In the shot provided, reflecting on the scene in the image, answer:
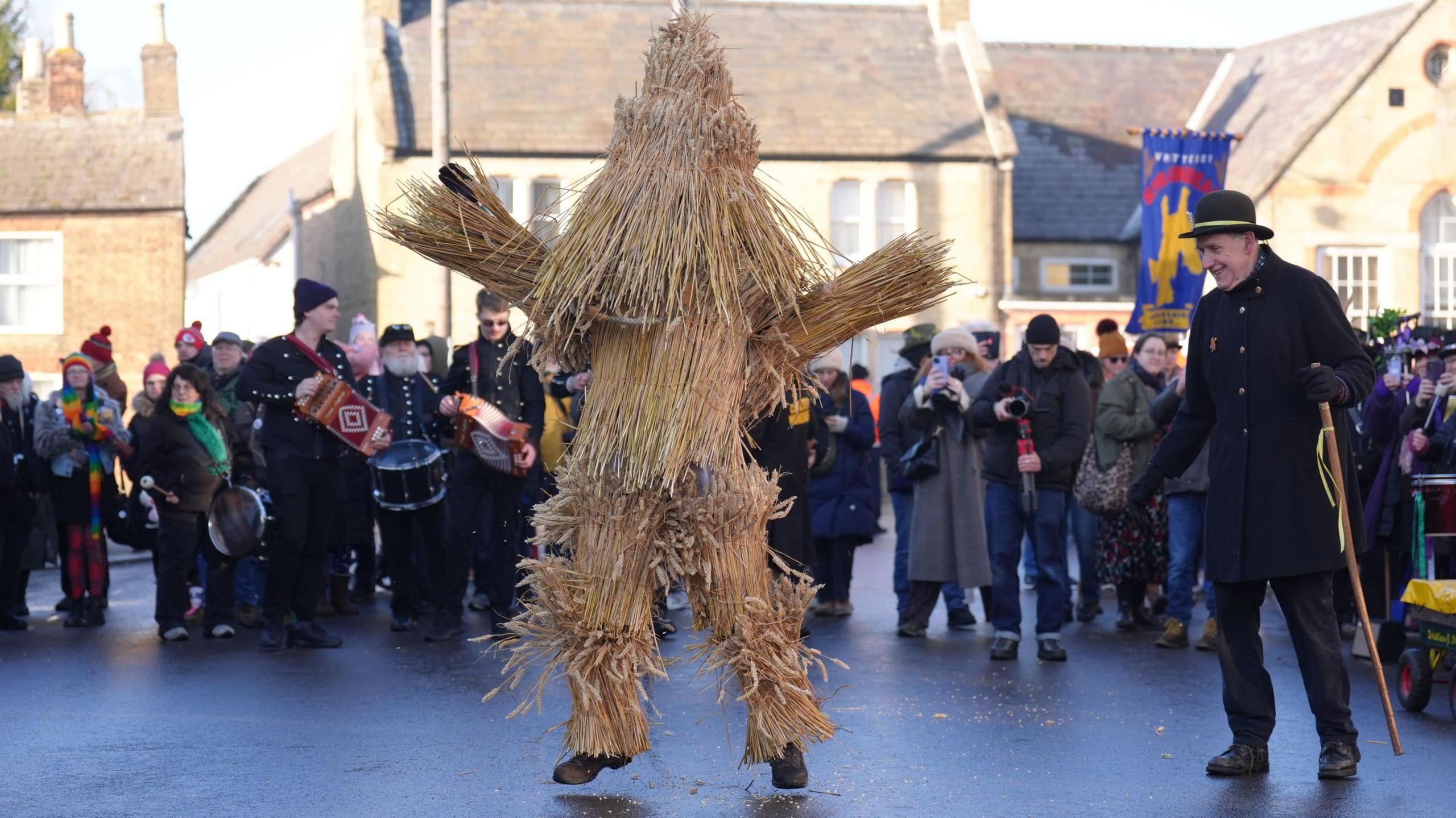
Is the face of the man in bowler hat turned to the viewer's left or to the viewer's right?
to the viewer's left

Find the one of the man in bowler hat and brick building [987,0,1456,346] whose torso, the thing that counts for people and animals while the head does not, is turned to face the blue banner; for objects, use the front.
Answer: the brick building

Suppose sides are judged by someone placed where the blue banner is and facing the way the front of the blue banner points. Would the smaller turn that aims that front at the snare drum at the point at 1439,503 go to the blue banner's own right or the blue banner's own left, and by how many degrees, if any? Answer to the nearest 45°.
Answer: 0° — it already faces it

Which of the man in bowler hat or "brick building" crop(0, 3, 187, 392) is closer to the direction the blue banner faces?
the man in bowler hat

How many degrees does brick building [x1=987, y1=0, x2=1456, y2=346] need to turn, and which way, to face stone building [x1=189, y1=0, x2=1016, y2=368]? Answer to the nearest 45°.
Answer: approximately 90° to its right

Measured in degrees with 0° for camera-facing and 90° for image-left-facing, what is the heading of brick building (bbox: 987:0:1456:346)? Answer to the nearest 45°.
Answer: approximately 0°

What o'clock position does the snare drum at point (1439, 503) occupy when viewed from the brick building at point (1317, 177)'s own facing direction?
The snare drum is roughly at 12 o'clock from the brick building.
